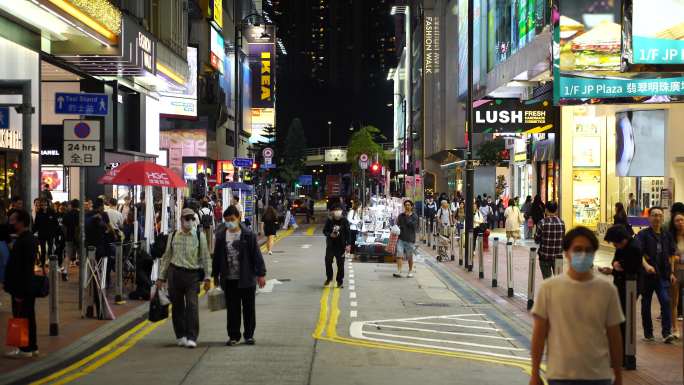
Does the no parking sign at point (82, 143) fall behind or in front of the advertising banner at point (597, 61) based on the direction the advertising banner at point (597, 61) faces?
in front

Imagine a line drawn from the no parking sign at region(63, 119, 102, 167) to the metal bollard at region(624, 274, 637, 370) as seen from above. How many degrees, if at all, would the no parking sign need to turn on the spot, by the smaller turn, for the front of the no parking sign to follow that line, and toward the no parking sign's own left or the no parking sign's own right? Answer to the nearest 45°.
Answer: approximately 45° to the no parking sign's own left

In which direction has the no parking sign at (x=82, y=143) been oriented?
toward the camera

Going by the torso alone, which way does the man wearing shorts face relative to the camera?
toward the camera

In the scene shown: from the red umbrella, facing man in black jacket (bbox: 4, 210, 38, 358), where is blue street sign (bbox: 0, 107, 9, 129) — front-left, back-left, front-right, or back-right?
front-right

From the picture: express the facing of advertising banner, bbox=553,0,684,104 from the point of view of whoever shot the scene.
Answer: facing the viewer

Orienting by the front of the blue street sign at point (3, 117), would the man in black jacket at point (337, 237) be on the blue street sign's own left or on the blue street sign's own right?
on the blue street sign's own left

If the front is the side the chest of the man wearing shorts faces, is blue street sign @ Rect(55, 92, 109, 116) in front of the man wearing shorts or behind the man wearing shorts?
in front

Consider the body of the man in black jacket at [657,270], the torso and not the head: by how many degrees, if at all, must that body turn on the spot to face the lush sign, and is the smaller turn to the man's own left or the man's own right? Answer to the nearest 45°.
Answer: approximately 180°
